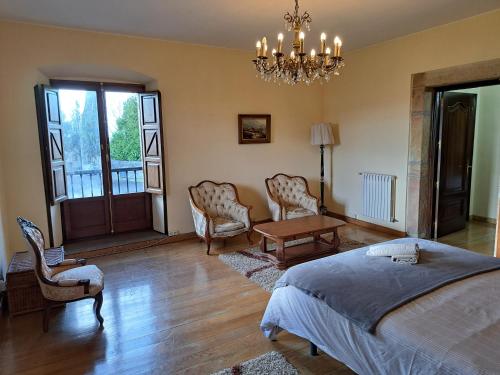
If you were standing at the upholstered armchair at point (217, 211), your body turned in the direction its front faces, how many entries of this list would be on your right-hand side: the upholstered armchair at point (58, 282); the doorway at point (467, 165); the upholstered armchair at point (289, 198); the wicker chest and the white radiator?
2

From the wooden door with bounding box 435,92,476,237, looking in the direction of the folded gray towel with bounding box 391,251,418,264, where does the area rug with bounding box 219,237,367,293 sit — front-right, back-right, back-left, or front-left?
front-right

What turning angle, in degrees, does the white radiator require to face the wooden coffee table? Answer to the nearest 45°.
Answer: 0° — it already faces it

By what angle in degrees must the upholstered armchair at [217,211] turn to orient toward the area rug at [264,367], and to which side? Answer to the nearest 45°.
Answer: approximately 45° to its right

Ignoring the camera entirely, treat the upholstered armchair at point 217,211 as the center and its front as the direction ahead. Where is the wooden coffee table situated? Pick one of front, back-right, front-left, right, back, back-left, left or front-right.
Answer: front

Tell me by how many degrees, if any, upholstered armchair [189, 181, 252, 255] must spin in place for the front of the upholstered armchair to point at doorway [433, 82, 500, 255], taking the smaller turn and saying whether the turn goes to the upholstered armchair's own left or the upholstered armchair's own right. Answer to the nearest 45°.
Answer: approximately 45° to the upholstered armchair's own left

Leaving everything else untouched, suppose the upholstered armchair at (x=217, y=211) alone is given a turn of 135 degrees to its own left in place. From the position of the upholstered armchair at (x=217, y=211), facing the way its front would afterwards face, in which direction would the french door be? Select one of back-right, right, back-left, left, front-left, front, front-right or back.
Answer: left

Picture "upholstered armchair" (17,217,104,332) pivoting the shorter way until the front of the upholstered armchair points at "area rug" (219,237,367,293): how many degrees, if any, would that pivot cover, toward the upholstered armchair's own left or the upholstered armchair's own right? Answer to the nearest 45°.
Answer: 0° — it already faces it

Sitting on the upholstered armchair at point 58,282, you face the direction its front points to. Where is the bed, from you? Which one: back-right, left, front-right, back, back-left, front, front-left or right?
front-right

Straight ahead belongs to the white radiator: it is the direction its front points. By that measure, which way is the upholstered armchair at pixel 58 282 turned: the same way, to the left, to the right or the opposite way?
the opposite way

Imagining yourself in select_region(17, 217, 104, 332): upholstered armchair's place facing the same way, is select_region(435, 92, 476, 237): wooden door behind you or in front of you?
in front

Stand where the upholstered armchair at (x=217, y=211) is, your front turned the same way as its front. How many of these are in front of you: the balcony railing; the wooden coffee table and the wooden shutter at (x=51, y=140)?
1

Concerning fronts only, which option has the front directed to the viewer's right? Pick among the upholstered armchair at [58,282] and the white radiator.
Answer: the upholstered armchair

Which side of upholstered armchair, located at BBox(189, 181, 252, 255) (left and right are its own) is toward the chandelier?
front

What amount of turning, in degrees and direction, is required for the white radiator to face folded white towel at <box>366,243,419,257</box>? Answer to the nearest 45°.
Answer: approximately 45° to its left

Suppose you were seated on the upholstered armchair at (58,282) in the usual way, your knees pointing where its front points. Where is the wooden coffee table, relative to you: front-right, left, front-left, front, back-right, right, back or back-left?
front

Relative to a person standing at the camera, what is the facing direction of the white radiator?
facing the viewer and to the left of the viewer

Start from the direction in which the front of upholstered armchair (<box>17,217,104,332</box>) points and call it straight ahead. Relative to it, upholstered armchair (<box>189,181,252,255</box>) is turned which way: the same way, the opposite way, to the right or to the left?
to the right

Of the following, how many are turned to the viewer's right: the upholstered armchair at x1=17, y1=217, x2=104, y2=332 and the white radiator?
1

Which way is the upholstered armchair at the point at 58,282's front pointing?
to the viewer's right
